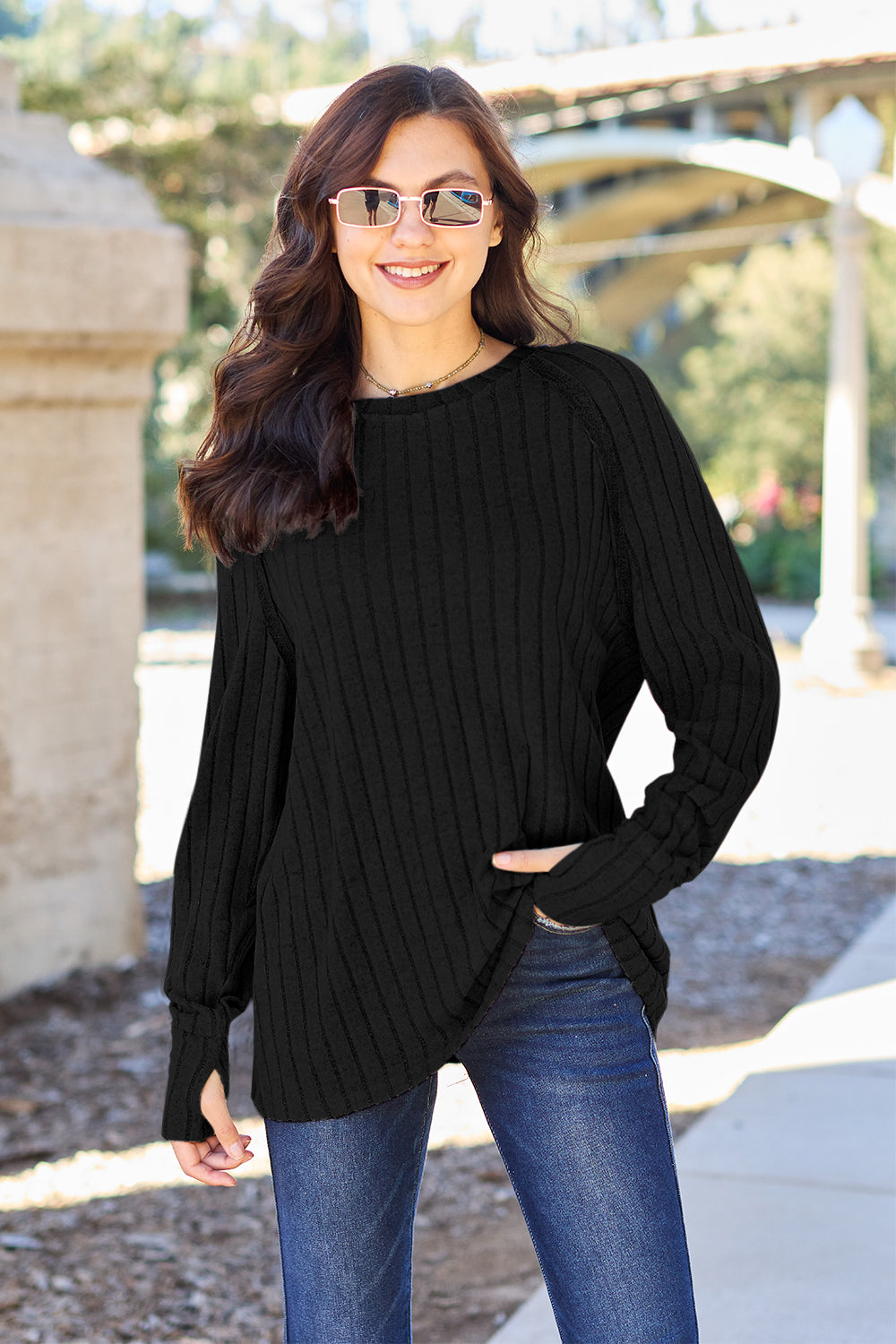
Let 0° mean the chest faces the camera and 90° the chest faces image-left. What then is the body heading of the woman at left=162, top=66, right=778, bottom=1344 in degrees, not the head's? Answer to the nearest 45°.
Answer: approximately 0°

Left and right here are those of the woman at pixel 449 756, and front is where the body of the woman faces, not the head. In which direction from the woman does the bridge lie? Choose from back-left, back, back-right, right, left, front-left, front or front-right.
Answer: back

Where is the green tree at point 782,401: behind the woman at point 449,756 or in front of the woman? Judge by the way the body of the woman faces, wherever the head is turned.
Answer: behind
